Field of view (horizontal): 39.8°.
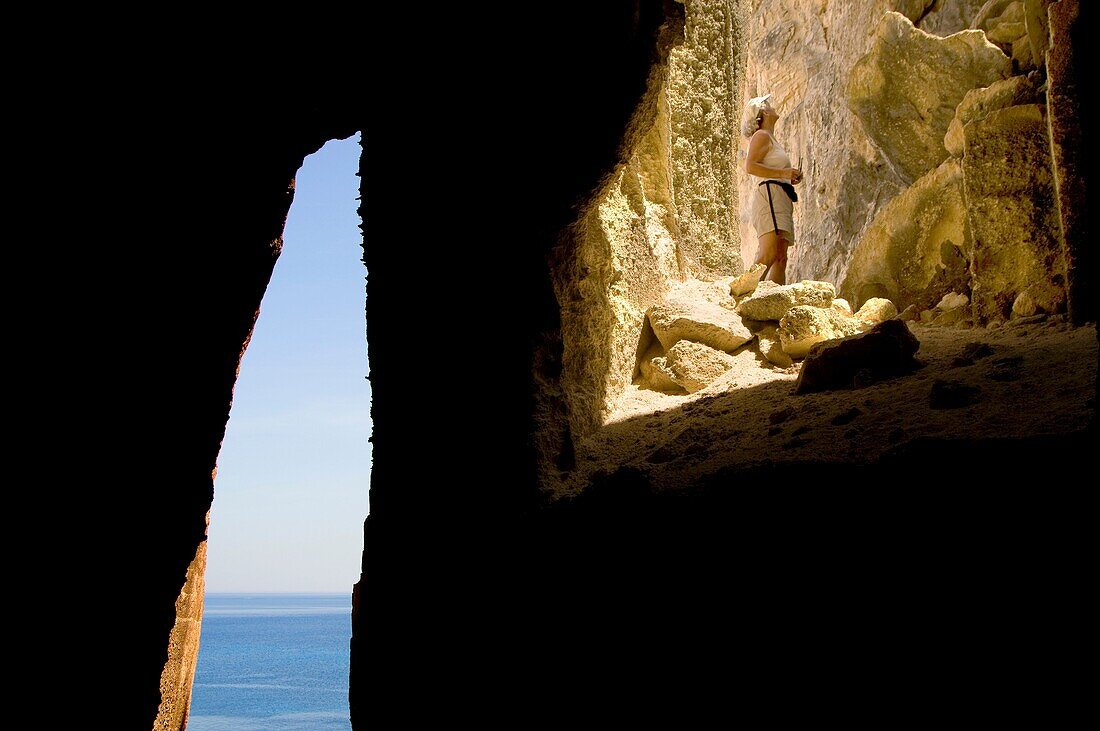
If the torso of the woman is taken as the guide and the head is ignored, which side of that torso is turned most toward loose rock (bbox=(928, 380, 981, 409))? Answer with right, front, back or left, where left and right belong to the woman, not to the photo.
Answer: right

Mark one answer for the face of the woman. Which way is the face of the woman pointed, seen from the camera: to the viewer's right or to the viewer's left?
to the viewer's right

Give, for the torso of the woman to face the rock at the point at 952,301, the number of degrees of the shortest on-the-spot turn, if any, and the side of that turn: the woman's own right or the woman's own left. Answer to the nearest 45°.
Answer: approximately 45° to the woman's own right

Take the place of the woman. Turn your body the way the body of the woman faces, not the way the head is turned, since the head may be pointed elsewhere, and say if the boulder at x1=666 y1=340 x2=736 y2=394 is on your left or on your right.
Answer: on your right

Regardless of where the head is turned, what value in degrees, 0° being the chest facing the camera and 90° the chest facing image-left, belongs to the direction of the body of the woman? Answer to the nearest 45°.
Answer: approximately 270°

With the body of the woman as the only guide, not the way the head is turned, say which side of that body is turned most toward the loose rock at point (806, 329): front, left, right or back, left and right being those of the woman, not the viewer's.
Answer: right

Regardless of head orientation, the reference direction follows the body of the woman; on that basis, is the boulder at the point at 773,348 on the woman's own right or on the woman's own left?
on the woman's own right

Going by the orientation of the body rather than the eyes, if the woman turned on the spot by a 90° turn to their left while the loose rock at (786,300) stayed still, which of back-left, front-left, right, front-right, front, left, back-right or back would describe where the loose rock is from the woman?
back

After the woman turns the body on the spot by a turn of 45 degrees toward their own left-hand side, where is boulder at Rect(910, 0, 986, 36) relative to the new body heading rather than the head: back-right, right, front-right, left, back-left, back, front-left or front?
front
